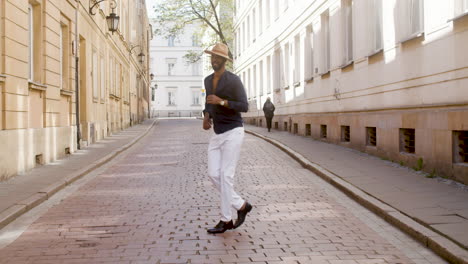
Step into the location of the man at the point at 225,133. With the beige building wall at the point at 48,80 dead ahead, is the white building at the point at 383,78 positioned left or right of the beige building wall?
right

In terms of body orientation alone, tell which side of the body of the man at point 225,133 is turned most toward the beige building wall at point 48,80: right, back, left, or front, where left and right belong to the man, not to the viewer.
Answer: right

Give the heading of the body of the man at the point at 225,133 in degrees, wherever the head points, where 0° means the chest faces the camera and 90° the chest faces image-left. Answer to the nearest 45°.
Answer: approximately 45°

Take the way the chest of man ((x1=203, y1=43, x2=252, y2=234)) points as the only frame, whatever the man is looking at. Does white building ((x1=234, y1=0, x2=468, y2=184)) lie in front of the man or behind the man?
behind
